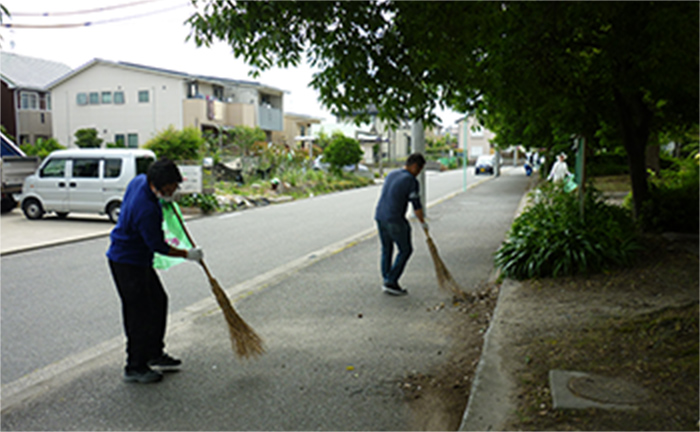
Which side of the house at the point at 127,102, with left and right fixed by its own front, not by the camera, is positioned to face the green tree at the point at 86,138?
right

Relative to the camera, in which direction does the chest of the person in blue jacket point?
to the viewer's right

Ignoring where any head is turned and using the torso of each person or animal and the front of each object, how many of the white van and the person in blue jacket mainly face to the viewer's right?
1

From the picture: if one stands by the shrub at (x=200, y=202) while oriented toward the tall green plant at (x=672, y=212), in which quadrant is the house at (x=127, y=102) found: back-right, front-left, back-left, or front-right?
back-left

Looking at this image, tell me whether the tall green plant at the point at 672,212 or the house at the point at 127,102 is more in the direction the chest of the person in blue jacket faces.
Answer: the tall green plant

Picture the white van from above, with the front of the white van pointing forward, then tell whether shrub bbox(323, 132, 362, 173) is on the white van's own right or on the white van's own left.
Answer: on the white van's own right

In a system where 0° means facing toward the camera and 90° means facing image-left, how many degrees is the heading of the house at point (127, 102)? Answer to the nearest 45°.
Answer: approximately 315°

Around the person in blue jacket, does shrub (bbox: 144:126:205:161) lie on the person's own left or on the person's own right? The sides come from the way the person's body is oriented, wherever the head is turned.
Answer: on the person's own left

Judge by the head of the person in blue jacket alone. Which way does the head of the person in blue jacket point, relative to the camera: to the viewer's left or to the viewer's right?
to the viewer's right

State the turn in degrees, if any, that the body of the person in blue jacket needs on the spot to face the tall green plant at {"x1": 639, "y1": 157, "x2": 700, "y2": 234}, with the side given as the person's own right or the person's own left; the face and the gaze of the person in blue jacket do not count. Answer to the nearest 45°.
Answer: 0° — they already face it

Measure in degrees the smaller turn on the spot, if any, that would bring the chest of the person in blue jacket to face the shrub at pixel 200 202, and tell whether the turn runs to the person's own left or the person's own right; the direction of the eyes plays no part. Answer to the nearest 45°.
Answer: approximately 90° to the person's own left

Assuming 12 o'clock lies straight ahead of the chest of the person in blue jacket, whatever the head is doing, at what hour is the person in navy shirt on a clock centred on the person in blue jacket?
The person in navy shirt is roughly at 11 o'clock from the person in blue jacket.

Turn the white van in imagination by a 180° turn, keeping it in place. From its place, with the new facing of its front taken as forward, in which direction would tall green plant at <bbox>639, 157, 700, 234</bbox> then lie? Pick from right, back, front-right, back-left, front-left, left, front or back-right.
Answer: front

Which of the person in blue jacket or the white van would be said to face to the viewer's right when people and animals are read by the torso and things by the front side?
the person in blue jacket

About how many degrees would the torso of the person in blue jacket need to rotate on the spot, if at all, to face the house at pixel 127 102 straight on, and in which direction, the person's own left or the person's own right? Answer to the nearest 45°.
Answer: approximately 90° to the person's own left

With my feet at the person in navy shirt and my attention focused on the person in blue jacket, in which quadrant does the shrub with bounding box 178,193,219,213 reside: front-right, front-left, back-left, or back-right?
back-right
